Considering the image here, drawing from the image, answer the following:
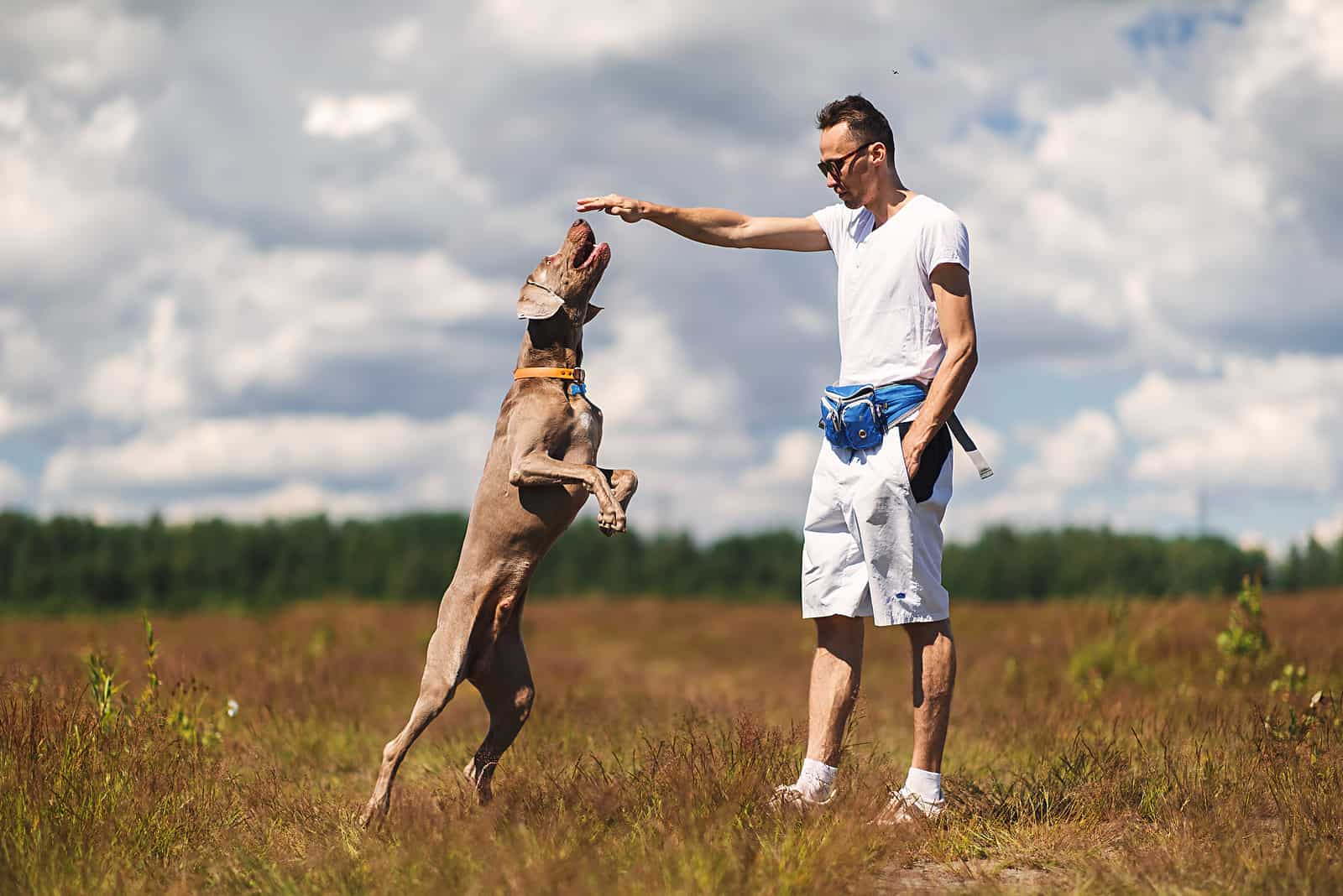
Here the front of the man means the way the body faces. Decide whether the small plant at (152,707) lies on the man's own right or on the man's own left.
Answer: on the man's own right

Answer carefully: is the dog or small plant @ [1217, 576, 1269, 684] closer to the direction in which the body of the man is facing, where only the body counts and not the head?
the dog

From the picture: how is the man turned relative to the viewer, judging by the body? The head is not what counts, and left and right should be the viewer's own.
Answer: facing the viewer and to the left of the viewer

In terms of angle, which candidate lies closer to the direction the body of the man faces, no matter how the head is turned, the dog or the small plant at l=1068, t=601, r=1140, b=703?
the dog

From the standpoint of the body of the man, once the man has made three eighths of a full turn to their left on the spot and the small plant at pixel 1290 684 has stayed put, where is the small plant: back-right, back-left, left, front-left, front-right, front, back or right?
front-left

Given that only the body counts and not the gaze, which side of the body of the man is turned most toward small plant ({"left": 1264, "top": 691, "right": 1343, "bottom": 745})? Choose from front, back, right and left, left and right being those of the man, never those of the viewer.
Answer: back

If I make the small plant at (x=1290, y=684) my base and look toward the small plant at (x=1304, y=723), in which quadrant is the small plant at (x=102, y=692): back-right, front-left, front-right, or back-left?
front-right

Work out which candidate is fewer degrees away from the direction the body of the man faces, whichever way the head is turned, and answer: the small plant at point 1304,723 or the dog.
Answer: the dog

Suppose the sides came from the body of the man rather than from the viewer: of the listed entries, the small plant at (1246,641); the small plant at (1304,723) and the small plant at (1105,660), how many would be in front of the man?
0

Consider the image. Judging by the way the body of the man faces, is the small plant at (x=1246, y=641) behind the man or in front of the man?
behind

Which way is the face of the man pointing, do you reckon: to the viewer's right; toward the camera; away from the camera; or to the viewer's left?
to the viewer's left

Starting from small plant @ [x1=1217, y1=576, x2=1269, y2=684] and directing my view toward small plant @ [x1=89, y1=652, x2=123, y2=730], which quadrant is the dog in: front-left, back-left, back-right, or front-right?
front-left
